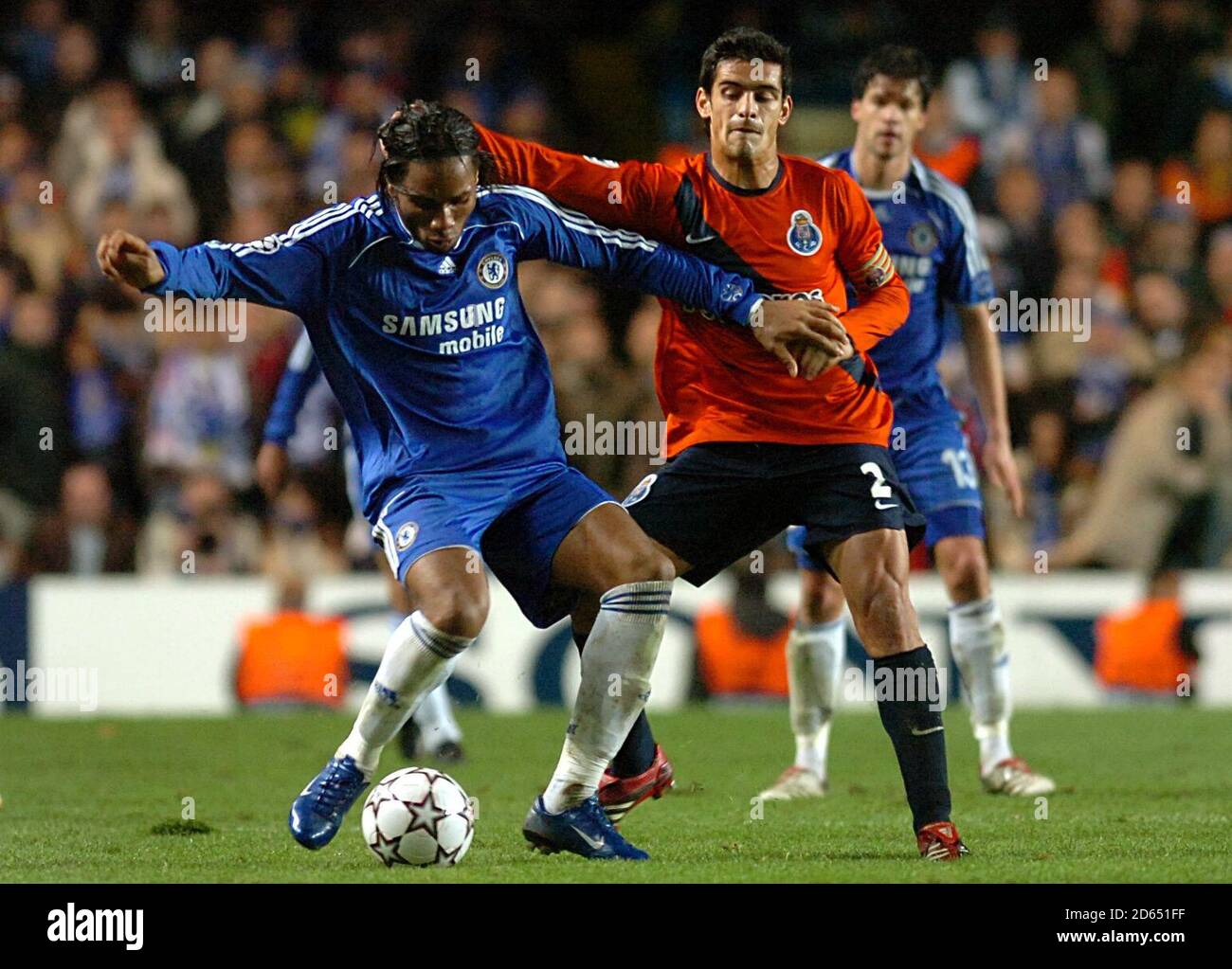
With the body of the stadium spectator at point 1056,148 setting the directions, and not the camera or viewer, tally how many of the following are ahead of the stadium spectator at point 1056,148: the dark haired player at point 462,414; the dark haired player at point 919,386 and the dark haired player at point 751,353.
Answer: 3

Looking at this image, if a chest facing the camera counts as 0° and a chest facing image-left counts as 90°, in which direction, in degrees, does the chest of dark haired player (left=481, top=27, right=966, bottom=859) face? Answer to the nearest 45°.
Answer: approximately 0°

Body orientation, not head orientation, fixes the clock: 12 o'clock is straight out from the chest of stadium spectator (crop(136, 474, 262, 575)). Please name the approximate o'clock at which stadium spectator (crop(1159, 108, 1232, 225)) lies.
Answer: stadium spectator (crop(1159, 108, 1232, 225)) is roughly at 9 o'clock from stadium spectator (crop(136, 474, 262, 575)).

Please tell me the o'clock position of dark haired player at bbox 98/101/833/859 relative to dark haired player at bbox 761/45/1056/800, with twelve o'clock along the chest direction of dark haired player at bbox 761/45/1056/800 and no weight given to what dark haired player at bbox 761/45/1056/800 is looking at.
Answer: dark haired player at bbox 98/101/833/859 is roughly at 1 o'clock from dark haired player at bbox 761/45/1056/800.

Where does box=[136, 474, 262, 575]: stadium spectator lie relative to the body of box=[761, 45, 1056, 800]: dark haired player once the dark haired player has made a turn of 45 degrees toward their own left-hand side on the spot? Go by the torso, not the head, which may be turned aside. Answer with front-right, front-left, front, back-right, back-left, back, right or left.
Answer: back

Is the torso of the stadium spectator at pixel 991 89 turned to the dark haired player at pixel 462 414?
yes
